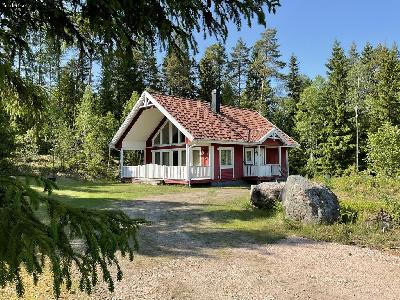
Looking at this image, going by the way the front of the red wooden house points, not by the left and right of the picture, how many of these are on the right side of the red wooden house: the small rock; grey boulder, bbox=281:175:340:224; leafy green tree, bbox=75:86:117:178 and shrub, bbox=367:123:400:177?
1

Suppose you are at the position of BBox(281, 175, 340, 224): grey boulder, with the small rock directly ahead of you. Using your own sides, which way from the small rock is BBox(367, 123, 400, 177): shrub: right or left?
right

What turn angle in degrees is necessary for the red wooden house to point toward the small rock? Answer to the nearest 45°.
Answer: approximately 45° to its left

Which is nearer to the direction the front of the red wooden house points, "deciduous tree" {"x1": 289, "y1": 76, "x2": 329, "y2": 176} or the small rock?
the small rock

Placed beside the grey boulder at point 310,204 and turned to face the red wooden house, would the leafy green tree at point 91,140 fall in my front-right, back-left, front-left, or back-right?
front-left

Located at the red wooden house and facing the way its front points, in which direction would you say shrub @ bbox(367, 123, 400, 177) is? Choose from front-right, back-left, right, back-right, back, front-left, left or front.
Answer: back-left

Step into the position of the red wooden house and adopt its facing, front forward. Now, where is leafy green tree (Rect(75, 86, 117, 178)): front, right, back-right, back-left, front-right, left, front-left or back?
right

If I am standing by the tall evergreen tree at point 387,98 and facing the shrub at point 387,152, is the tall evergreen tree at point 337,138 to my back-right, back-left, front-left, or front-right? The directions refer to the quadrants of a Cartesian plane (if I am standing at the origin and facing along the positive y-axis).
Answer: front-right
